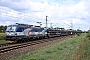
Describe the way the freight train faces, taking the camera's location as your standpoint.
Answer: facing the viewer and to the left of the viewer
